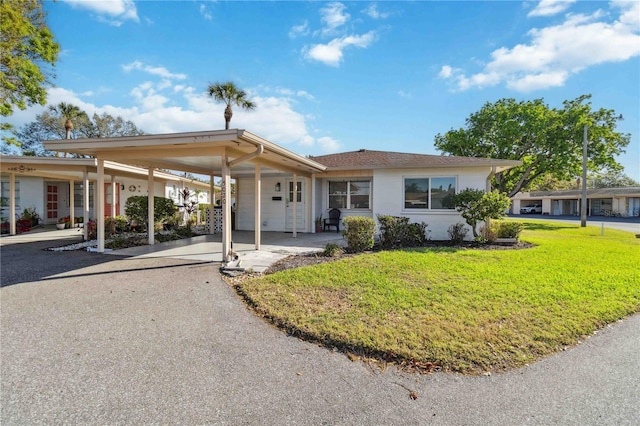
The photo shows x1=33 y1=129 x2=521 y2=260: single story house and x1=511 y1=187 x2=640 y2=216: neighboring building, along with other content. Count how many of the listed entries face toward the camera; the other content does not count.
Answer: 2

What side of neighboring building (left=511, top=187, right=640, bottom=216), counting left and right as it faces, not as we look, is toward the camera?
front

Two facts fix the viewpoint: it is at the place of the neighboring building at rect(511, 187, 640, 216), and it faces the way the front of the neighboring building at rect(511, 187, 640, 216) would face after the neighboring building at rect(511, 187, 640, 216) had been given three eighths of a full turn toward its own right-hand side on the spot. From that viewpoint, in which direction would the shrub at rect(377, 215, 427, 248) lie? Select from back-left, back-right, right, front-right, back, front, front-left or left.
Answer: back-left

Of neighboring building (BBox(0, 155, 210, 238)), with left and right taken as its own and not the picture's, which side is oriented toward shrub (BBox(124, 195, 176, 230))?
front

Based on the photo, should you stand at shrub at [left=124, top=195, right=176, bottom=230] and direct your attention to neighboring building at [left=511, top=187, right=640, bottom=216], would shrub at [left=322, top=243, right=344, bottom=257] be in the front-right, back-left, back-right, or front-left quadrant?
front-right

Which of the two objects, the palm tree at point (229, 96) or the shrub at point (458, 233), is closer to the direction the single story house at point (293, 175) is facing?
the shrub

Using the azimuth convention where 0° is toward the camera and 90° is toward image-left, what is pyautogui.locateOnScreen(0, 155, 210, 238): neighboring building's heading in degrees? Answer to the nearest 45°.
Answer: approximately 315°
